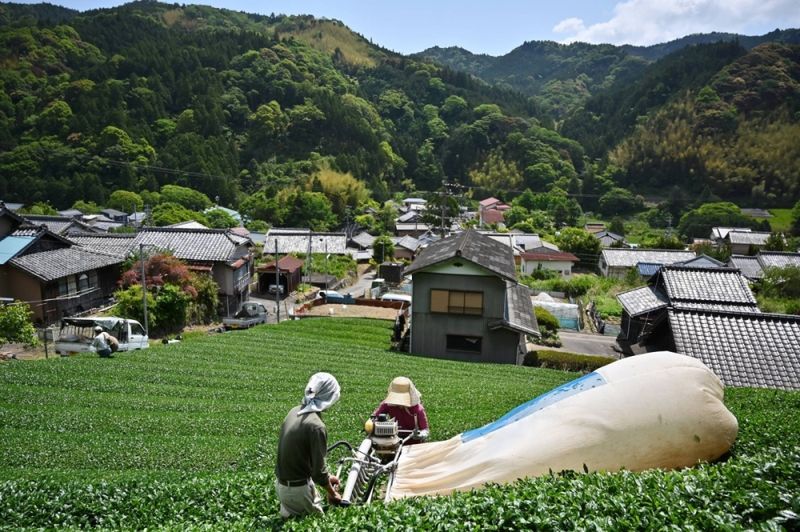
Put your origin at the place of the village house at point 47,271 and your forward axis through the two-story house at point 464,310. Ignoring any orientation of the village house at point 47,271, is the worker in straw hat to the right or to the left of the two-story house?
right

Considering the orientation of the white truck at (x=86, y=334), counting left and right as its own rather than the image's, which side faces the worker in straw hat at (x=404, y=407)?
right

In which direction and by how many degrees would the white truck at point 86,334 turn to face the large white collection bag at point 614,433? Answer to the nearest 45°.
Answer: approximately 90° to its right

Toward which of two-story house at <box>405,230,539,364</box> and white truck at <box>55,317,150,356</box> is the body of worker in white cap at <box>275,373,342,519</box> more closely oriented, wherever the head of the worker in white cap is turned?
the two-story house

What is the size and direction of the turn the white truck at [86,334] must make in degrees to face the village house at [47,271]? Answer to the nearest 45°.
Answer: approximately 90° to its left

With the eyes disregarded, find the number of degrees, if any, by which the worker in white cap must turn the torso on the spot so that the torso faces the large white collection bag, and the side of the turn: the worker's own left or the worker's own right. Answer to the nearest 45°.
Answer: approximately 45° to the worker's own right

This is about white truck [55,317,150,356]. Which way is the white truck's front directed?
to the viewer's right

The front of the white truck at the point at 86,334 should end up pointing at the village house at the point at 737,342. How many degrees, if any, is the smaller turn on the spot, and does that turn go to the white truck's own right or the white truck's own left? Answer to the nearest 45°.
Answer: approximately 45° to the white truck's own right

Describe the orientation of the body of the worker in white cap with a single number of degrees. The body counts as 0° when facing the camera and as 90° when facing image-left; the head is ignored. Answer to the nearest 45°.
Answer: approximately 225°

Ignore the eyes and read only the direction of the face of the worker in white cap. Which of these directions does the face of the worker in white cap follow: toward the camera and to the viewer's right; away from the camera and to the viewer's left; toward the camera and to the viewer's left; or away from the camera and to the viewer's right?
away from the camera and to the viewer's right
